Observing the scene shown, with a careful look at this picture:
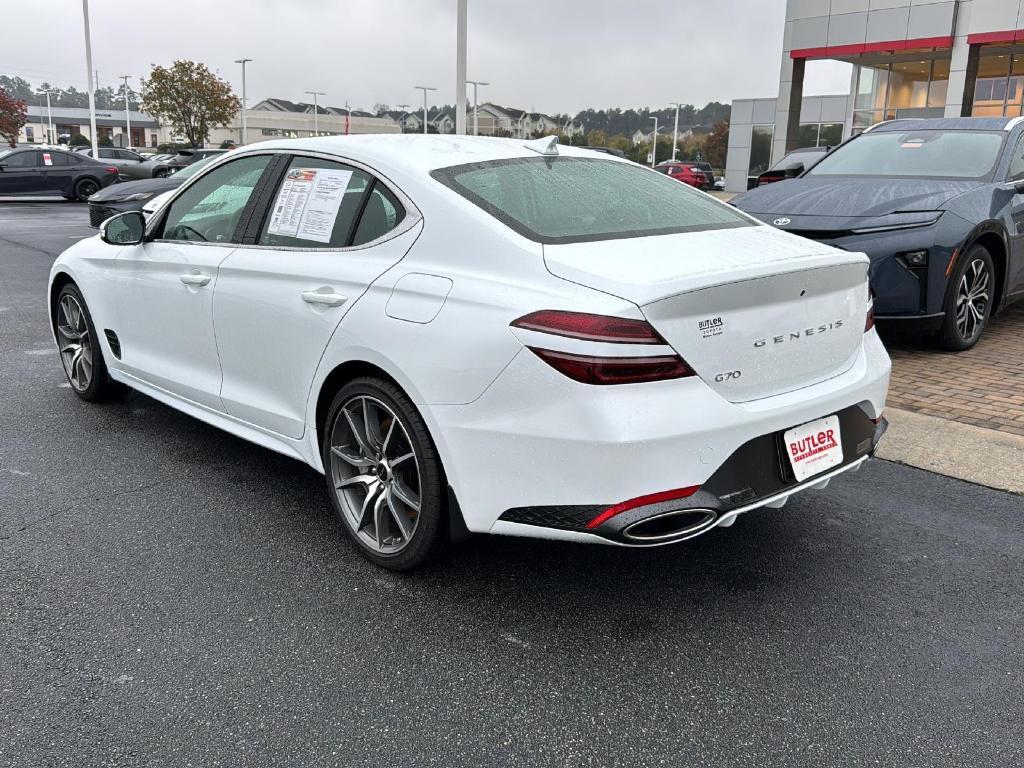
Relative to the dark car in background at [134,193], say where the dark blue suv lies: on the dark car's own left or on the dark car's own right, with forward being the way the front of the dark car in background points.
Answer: on the dark car's own left

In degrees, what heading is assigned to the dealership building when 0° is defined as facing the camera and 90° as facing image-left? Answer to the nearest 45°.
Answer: approximately 45°

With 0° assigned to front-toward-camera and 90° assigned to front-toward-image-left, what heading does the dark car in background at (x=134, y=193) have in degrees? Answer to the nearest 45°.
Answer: approximately 45°

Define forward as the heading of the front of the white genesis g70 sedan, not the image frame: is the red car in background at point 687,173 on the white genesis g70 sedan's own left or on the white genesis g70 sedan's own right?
on the white genesis g70 sedan's own right

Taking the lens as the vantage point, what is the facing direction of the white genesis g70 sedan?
facing away from the viewer and to the left of the viewer

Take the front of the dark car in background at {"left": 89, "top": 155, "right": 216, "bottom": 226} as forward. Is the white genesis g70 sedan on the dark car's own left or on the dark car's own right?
on the dark car's own left

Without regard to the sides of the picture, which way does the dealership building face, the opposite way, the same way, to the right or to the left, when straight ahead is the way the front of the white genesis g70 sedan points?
to the left

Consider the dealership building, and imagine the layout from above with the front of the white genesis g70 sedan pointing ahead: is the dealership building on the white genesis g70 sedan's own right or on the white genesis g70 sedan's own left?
on the white genesis g70 sedan's own right
